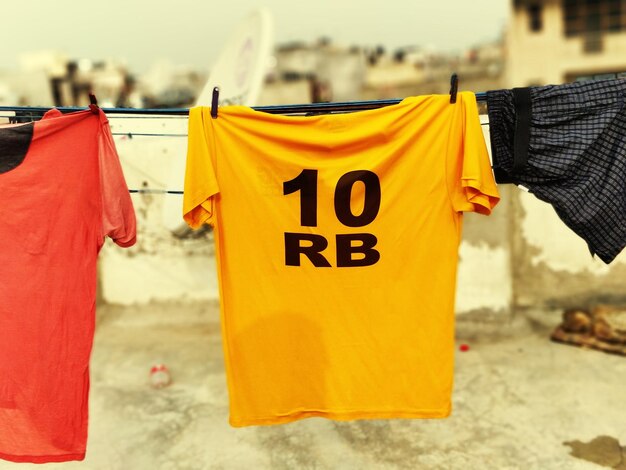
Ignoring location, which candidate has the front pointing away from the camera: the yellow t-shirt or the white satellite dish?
the yellow t-shirt

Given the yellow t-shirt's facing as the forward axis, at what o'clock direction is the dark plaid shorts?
The dark plaid shorts is roughly at 3 o'clock from the yellow t-shirt.

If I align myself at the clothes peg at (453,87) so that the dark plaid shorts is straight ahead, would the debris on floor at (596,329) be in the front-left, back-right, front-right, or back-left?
front-left

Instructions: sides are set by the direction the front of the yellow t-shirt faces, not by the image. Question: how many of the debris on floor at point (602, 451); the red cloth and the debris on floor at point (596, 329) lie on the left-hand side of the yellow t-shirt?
1

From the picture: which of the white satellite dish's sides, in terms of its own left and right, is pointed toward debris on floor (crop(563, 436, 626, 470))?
left

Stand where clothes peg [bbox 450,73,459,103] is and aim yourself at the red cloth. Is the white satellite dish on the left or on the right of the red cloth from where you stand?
right

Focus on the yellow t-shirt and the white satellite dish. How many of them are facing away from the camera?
1

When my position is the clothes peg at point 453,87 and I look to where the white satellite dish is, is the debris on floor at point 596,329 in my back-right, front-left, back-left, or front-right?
front-right

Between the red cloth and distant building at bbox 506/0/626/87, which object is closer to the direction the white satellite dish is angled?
the red cloth

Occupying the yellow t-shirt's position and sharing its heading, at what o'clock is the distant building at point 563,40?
The distant building is roughly at 1 o'clock from the yellow t-shirt.

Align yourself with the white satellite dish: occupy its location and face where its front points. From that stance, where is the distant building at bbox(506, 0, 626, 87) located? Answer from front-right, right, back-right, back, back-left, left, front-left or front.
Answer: back

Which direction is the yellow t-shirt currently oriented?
away from the camera

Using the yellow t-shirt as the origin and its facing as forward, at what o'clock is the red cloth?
The red cloth is roughly at 9 o'clock from the yellow t-shirt.

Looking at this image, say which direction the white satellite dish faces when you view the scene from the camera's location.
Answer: facing the viewer and to the left of the viewer

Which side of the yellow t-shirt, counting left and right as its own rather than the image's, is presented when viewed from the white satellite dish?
front

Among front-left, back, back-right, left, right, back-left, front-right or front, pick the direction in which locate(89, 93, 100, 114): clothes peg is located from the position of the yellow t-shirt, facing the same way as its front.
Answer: left

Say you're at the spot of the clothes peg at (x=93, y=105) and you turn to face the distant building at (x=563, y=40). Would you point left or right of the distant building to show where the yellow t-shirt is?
right

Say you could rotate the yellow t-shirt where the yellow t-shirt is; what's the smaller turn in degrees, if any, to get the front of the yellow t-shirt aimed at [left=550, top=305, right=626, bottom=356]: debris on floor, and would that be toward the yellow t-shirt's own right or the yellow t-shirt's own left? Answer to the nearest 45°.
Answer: approximately 45° to the yellow t-shirt's own right
